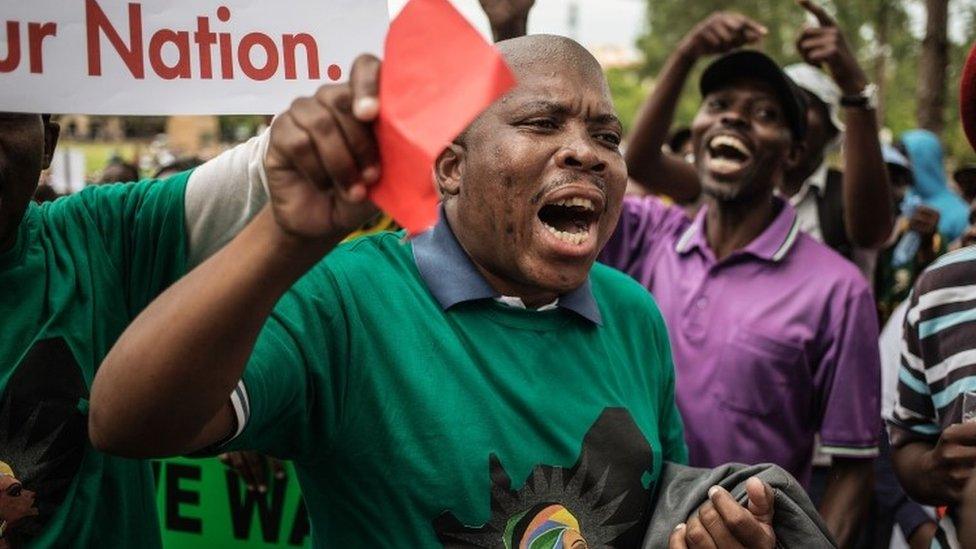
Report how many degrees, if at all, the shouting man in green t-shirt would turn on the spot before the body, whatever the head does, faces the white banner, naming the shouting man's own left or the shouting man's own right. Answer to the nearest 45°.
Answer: approximately 135° to the shouting man's own right

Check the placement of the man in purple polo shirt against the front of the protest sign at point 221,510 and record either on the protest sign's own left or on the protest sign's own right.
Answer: on the protest sign's own left

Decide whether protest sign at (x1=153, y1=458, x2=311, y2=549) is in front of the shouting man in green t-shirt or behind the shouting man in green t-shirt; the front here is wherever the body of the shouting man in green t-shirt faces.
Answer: behind

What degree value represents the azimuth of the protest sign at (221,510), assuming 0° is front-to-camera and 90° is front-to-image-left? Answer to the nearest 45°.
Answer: approximately 0°

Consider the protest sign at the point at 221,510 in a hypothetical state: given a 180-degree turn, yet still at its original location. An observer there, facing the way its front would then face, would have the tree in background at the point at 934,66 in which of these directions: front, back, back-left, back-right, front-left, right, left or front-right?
front-right

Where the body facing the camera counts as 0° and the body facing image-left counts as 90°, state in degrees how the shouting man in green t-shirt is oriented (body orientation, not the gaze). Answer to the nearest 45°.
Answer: approximately 315°
